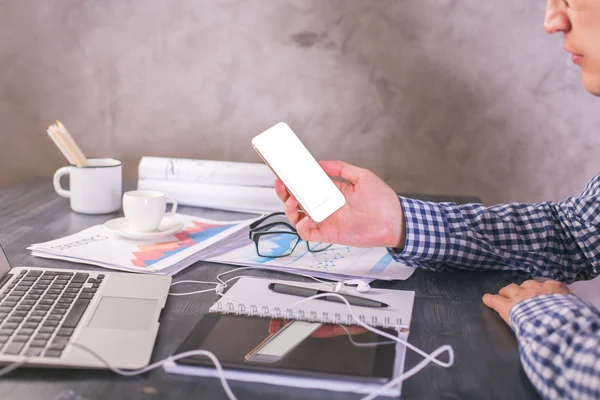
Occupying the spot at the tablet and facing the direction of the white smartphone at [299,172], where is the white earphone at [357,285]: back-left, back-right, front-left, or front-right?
front-right

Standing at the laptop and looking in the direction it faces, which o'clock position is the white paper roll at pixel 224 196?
The white paper roll is roughly at 10 o'clock from the laptop.

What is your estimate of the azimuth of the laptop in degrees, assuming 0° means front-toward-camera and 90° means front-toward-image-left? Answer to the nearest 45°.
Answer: approximately 270°

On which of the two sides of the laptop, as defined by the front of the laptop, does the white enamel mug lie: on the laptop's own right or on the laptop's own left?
on the laptop's own left

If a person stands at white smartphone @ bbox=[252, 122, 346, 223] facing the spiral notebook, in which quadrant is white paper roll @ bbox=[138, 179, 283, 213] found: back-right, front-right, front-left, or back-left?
back-right
